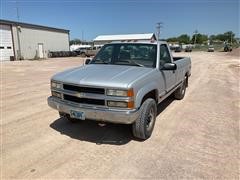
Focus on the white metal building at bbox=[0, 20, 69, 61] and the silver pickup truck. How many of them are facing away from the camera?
0

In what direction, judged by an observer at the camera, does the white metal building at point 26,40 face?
facing the viewer and to the right of the viewer

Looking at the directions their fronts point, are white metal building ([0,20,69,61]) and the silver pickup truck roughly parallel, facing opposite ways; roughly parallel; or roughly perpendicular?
roughly perpendicular

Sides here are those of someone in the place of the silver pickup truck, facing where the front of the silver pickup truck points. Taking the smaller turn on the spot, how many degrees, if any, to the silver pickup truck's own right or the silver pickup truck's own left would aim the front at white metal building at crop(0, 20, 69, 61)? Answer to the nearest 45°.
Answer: approximately 90° to the silver pickup truck's own right

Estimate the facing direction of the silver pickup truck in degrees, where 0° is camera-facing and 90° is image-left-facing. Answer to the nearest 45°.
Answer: approximately 45°

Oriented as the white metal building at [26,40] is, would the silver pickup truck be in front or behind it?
in front
